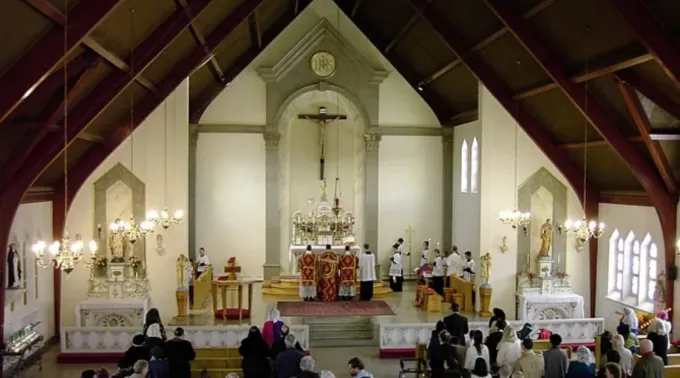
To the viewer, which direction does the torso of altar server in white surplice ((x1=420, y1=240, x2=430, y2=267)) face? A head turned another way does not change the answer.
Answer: to the viewer's left

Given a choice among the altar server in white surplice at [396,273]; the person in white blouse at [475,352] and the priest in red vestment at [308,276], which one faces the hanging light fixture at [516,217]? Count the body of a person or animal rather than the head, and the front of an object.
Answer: the person in white blouse

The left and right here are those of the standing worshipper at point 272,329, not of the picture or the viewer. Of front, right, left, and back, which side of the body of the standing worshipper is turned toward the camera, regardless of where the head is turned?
back

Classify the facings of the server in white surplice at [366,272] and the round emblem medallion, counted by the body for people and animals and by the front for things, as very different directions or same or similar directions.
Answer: very different directions

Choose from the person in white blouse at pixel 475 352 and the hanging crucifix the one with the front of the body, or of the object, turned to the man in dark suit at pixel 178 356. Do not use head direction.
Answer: the hanging crucifix

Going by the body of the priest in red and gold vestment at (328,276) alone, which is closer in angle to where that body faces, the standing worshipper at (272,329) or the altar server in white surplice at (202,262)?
the altar server in white surplice

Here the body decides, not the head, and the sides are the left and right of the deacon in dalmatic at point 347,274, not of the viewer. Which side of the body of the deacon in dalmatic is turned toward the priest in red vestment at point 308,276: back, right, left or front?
left

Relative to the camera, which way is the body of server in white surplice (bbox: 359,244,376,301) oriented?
away from the camera

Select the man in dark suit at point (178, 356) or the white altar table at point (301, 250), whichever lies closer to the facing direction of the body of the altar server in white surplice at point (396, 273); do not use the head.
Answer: the white altar table

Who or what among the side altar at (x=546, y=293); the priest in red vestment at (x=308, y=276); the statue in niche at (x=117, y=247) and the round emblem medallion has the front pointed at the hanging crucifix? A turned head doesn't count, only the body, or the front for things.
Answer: the priest in red vestment

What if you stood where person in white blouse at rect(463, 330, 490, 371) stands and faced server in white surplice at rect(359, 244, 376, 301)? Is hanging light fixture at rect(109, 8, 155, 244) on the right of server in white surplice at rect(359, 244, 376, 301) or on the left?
left

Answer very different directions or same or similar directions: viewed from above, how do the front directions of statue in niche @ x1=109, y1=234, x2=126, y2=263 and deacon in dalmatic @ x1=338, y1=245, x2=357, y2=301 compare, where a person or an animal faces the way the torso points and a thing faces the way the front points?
very different directions

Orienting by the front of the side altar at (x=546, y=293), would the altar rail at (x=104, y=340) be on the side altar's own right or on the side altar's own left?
on the side altar's own right
